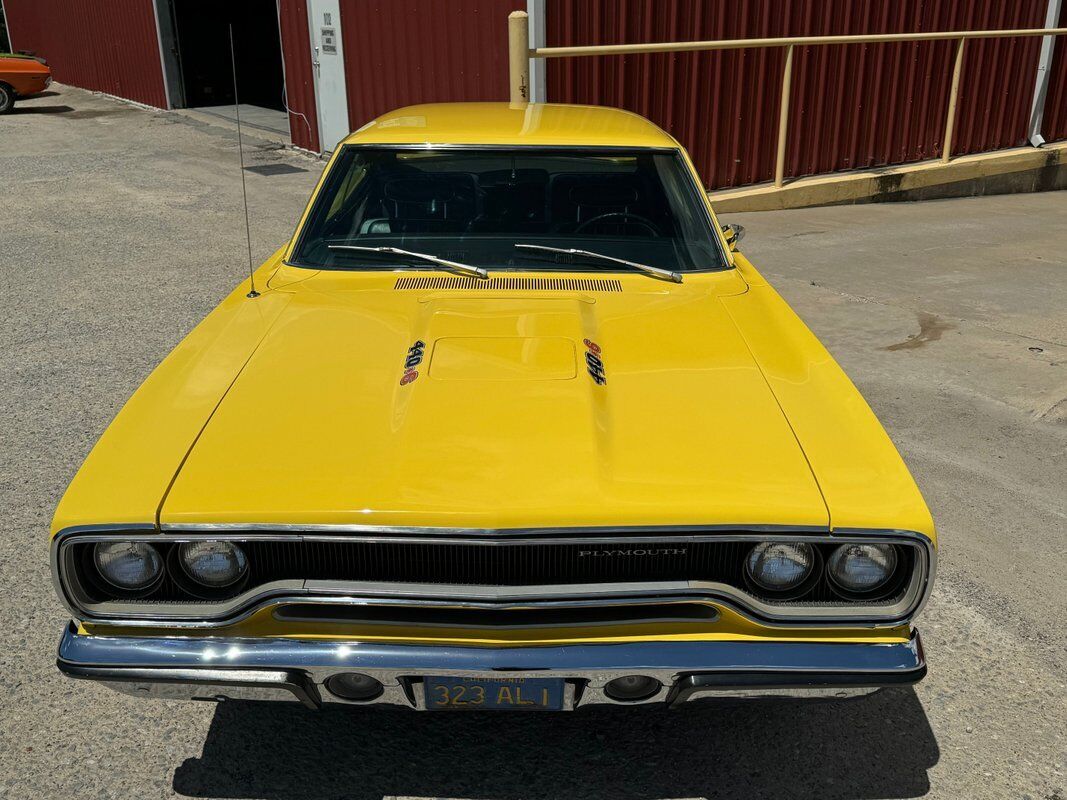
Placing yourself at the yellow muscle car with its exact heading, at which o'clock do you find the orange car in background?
The orange car in background is roughly at 5 o'clock from the yellow muscle car.

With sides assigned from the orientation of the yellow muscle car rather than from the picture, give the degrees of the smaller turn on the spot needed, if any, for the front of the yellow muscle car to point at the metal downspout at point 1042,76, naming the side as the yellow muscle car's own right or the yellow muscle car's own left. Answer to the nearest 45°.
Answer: approximately 135° to the yellow muscle car's own left

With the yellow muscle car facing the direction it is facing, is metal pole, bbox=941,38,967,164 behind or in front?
behind

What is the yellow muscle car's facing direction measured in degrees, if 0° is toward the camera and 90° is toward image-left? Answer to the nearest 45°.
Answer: approximately 0°

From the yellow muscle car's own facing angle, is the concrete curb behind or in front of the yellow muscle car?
behind

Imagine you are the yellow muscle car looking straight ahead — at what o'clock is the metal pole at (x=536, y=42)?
The metal pole is roughly at 6 o'clock from the yellow muscle car.

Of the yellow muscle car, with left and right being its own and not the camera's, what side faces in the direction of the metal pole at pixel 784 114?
back

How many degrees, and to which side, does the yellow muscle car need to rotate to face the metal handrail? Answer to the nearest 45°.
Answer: approximately 180°

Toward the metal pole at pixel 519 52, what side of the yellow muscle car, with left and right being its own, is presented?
back

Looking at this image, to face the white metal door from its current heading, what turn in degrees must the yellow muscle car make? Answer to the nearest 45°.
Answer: approximately 180°

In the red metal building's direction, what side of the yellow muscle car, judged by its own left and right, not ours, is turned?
back
